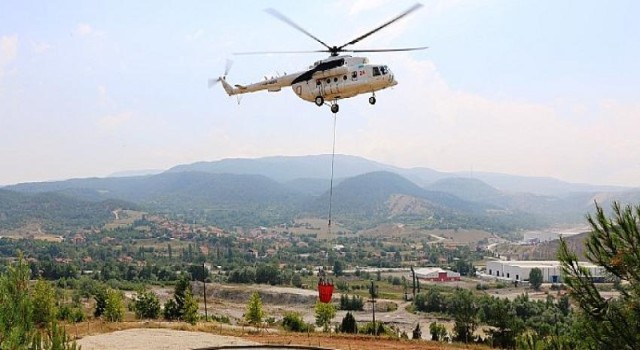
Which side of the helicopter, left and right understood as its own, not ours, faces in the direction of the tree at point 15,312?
right

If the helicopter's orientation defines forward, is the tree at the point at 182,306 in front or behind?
behind

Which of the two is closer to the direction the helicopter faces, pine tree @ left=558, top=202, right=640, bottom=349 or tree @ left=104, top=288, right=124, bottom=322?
the pine tree

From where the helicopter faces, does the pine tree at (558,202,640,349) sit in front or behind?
in front

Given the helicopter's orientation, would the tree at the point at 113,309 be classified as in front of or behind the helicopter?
behind
